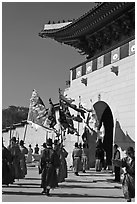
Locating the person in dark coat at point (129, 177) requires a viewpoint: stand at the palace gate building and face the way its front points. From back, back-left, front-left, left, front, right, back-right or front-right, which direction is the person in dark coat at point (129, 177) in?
front-left

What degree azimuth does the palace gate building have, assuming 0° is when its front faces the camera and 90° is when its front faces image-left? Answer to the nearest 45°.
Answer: approximately 45°
